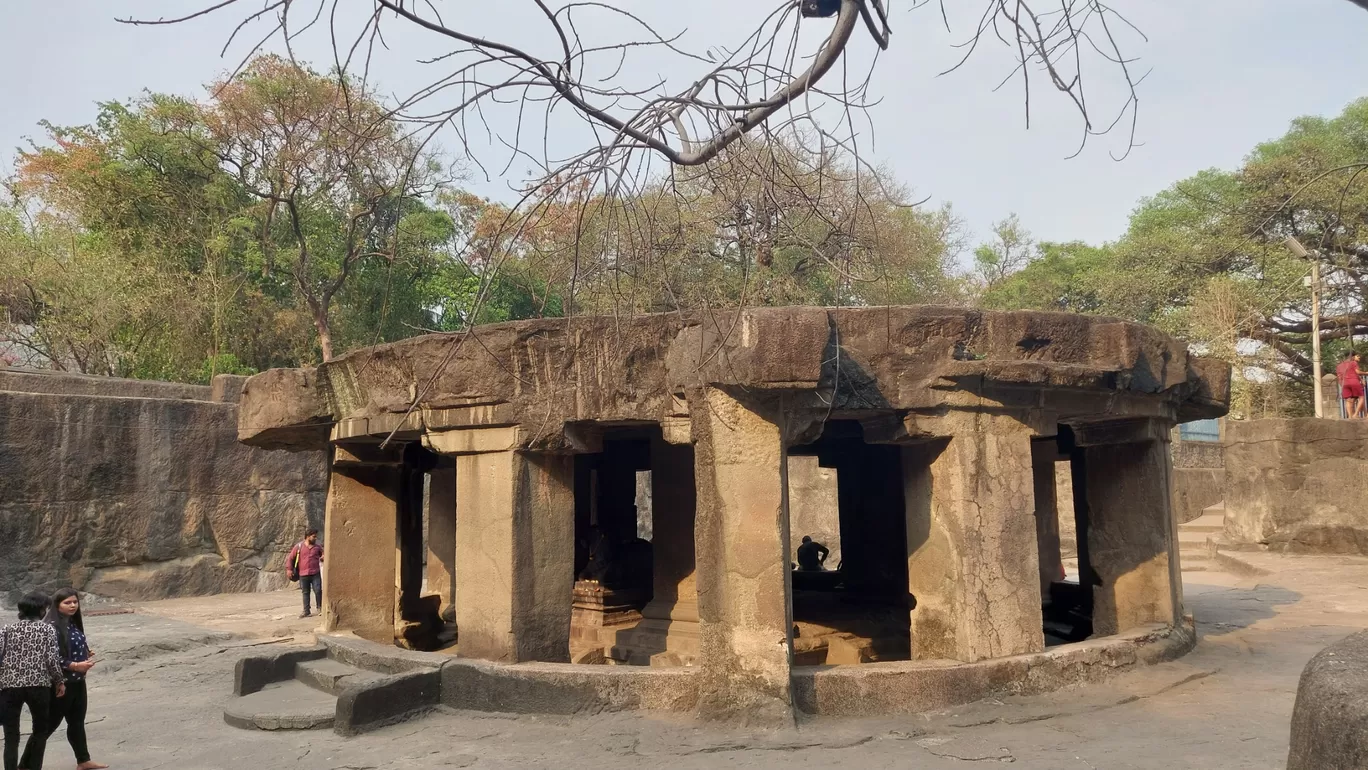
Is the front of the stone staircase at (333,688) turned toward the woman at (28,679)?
yes

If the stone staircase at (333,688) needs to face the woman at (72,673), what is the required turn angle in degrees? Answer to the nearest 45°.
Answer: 0° — it already faces them

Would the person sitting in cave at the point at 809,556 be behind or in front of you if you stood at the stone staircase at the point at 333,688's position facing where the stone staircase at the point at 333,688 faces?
behind

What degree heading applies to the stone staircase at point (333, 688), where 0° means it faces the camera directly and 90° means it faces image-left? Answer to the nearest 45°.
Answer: approximately 45°

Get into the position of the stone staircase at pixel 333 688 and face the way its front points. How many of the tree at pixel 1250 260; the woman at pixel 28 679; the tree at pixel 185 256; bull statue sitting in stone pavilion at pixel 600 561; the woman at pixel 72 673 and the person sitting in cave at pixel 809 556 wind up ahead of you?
2

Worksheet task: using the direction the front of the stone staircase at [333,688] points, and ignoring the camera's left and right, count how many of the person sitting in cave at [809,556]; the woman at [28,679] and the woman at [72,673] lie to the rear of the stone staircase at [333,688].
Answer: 1
